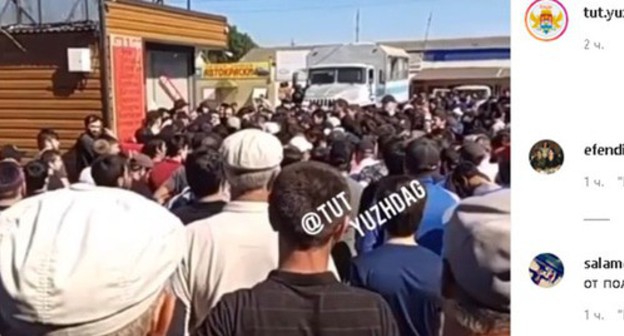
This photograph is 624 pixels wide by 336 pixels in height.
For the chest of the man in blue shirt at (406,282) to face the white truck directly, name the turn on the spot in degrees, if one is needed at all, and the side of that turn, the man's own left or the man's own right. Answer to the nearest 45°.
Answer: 0° — they already face it

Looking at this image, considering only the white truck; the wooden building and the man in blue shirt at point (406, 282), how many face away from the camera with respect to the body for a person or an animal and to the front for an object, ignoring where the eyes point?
1

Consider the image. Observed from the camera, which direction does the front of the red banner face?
facing the viewer

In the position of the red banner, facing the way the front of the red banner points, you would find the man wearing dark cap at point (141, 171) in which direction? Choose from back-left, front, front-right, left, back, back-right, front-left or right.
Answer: front

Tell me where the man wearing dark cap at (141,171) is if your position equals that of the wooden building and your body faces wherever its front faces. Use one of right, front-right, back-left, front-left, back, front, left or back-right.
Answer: front-right

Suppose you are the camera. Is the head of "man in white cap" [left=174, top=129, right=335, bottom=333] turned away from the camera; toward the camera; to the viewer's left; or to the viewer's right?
away from the camera

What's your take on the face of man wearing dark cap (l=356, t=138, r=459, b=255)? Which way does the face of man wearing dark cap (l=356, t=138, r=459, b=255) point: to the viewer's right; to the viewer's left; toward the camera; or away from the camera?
away from the camera

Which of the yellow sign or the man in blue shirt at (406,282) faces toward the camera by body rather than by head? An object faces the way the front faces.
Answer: the yellow sign

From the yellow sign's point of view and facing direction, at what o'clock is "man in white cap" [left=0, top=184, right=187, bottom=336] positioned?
The man in white cap is roughly at 12 o'clock from the yellow sign.

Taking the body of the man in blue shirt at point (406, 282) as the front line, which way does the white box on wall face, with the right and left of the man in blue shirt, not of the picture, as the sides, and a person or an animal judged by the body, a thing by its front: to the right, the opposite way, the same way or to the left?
the opposite way

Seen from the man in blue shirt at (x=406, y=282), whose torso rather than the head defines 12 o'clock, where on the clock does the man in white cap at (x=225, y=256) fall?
The man in white cap is roughly at 9 o'clock from the man in blue shirt.

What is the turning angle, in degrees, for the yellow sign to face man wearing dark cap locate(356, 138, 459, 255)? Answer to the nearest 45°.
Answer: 0° — it already faces them

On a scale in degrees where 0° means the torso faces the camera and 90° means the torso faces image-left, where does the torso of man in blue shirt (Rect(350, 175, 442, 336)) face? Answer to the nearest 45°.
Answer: approximately 180°

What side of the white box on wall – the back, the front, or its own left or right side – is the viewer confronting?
front

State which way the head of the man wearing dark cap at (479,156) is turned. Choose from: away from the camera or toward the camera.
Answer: away from the camera

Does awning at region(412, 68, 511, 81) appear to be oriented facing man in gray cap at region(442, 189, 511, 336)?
yes

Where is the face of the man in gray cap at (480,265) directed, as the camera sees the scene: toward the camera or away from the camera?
away from the camera
